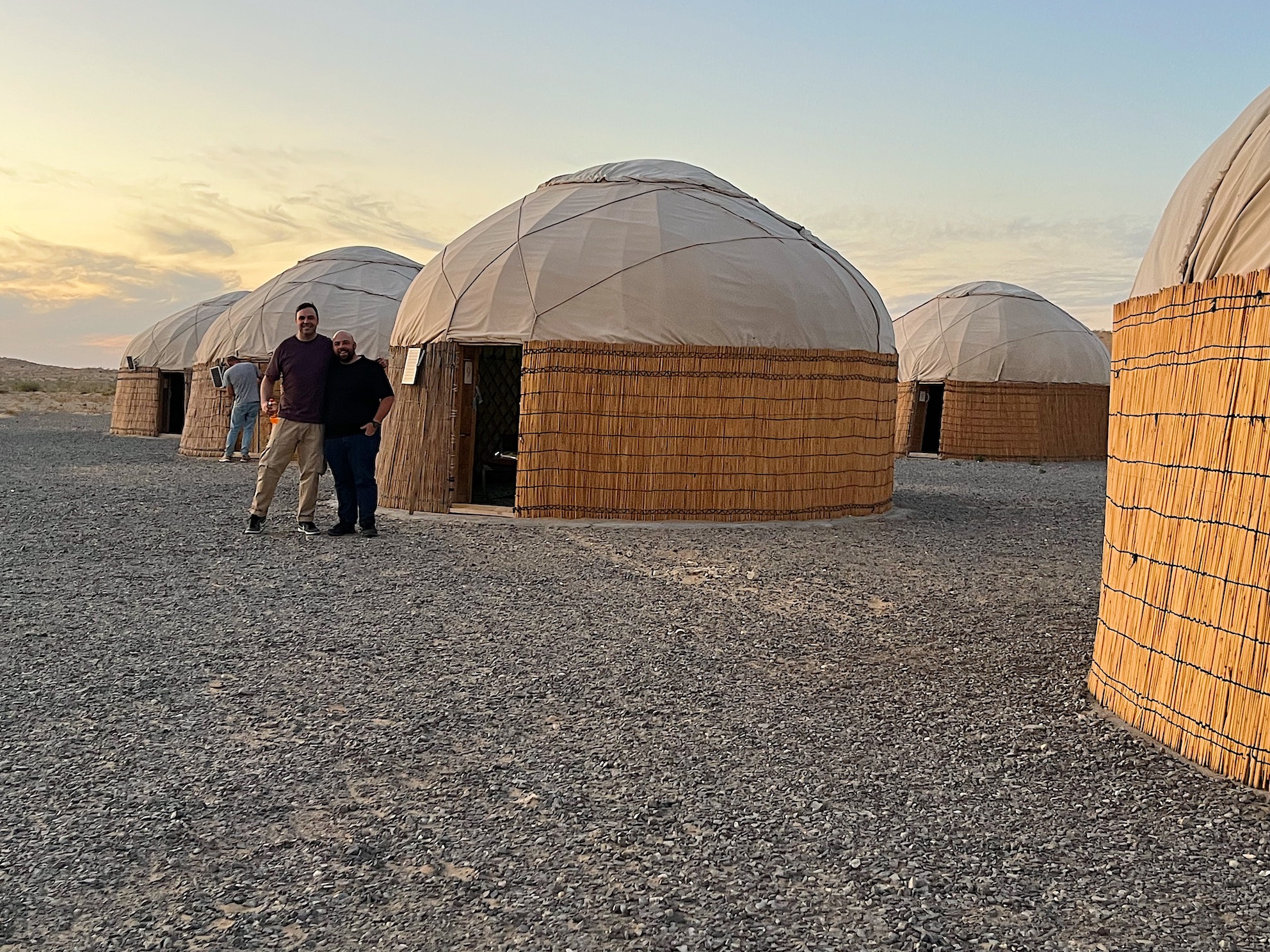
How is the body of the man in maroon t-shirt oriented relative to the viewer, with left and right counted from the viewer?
facing the viewer

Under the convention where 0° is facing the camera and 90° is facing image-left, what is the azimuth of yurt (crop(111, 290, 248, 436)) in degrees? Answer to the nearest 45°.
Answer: approximately 45°

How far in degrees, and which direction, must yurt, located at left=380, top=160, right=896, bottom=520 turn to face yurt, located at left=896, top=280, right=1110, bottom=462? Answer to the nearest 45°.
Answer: approximately 180°

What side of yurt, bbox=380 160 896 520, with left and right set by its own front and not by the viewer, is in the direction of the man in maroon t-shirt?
front

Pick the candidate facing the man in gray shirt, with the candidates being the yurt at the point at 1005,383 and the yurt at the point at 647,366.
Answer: the yurt at the point at 1005,383

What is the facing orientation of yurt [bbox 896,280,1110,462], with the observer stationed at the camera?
facing the viewer and to the left of the viewer

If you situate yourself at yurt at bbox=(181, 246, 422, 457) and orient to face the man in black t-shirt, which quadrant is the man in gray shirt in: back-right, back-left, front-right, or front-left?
front-right

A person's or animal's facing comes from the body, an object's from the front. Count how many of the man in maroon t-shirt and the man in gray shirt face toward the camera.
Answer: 1

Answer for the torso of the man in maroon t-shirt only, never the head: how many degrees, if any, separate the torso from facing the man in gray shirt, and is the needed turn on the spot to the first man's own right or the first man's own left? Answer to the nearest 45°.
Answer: approximately 180°

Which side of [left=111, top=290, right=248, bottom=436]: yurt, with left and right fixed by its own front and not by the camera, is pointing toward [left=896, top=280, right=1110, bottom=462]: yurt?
left

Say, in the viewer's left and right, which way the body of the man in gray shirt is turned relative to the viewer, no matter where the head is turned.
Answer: facing away from the viewer and to the left of the viewer

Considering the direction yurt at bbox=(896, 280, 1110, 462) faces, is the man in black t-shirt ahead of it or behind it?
ahead

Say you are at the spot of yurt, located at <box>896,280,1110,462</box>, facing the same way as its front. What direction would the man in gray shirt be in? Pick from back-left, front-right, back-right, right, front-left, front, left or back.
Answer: front
